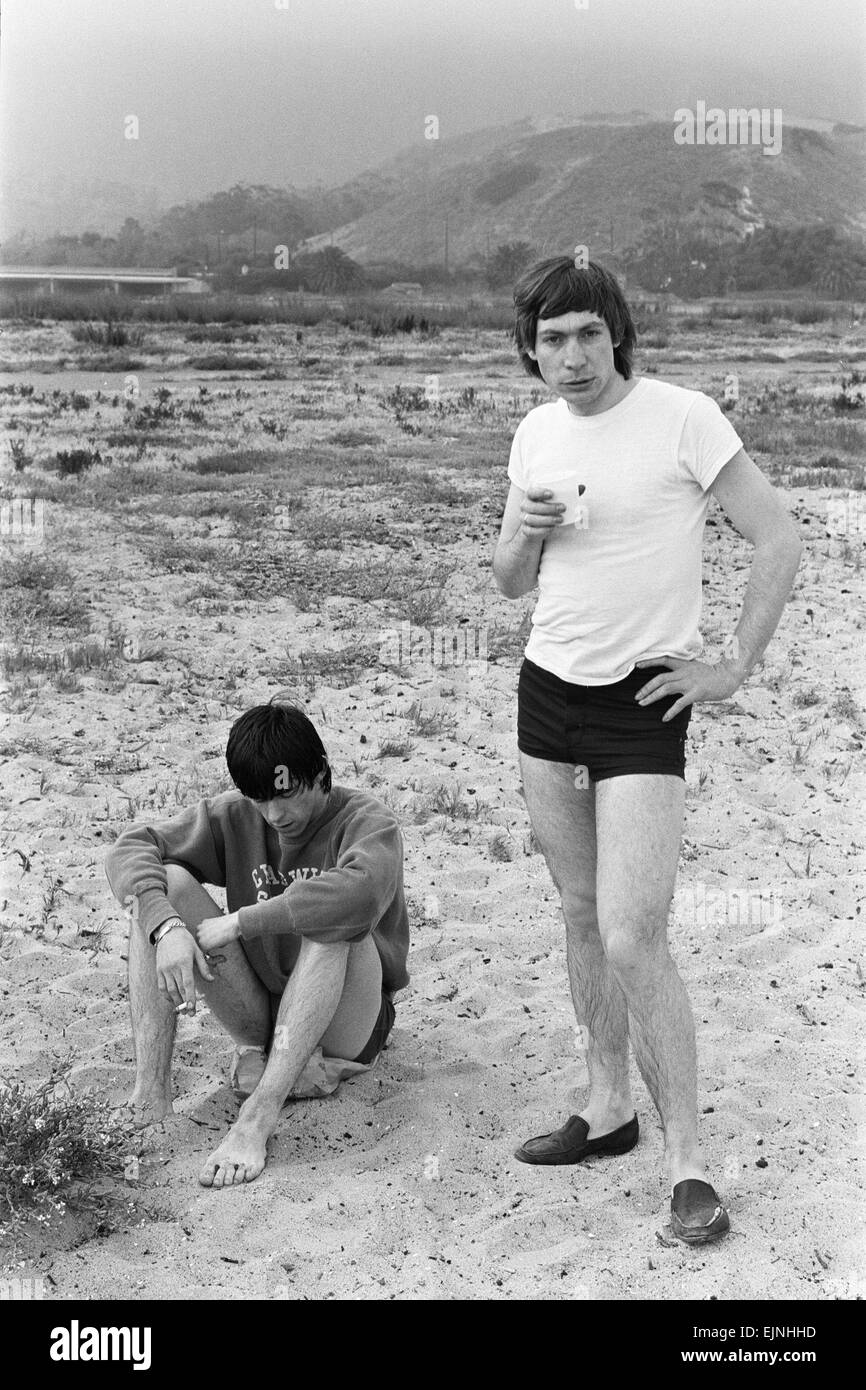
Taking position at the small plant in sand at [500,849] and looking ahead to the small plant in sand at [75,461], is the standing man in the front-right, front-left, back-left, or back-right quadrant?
back-left

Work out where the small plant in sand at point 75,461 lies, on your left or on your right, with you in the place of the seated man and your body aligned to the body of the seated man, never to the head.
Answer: on your right

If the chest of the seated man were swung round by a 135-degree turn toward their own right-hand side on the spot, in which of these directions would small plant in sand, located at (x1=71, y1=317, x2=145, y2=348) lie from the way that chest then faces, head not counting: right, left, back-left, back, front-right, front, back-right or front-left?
front

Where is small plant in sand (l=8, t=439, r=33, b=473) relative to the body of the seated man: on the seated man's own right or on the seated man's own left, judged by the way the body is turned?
on the seated man's own right

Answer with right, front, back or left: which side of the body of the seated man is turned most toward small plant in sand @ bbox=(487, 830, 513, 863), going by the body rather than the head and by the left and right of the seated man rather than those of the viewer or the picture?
back

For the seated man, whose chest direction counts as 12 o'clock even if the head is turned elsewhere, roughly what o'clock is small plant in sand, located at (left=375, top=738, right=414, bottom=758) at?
The small plant in sand is roughly at 5 o'clock from the seated man.

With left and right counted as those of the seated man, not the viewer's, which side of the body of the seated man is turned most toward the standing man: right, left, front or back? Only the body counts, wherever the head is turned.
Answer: left

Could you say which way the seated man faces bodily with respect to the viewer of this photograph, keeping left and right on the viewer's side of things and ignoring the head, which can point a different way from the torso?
facing the viewer and to the left of the viewer

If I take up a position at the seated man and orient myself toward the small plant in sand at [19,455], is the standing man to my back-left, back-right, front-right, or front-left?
back-right

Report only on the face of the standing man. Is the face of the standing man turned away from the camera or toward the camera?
toward the camera
